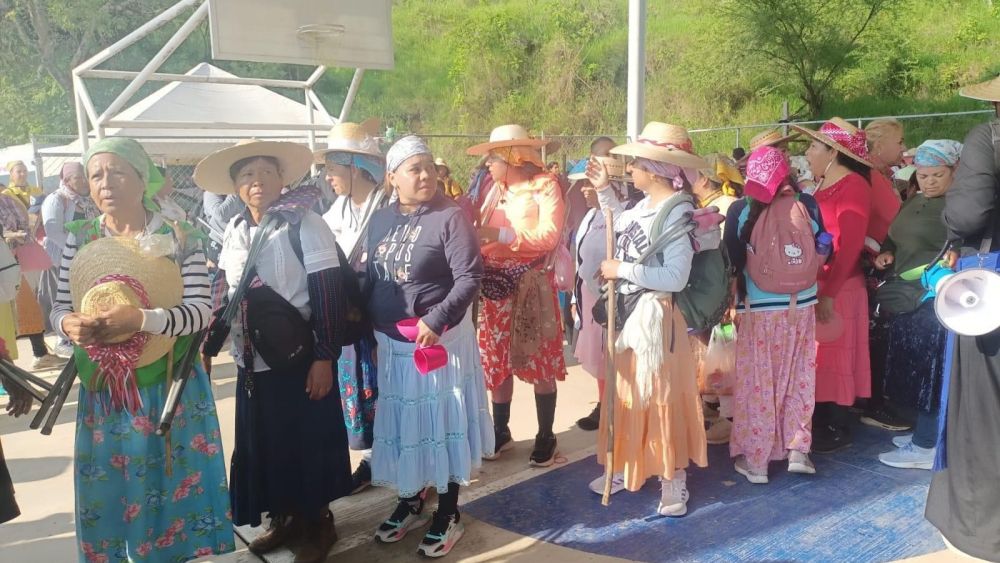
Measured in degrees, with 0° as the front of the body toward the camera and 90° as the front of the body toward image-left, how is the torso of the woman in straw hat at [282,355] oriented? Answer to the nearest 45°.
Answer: approximately 45°

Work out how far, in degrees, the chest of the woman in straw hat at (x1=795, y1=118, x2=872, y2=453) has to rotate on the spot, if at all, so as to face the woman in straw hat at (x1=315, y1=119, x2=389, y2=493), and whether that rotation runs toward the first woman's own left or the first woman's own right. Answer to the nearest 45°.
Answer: approximately 45° to the first woman's own left

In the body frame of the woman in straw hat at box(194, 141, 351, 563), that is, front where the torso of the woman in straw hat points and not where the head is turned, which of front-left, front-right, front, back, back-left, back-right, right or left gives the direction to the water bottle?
back-left

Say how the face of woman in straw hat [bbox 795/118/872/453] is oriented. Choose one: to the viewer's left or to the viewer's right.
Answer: to the viewer's left

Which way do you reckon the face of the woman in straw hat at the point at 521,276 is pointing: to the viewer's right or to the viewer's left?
to the viewer's left

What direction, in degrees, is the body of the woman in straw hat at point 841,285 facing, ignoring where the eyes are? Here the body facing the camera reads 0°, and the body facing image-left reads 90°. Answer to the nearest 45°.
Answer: approximately 90°

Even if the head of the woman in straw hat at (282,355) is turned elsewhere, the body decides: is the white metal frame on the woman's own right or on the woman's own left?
on the woman's own right

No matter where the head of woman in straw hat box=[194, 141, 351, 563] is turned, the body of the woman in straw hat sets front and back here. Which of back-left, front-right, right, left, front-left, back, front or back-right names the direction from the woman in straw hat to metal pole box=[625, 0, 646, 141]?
back

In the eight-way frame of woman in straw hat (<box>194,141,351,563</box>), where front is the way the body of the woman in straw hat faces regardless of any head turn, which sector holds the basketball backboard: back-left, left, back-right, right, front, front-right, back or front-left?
back-right

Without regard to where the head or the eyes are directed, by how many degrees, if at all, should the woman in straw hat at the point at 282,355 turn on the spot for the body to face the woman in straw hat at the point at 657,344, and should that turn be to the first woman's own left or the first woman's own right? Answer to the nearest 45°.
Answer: approximately 135° to the first woman's own left
